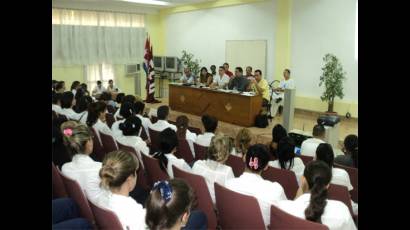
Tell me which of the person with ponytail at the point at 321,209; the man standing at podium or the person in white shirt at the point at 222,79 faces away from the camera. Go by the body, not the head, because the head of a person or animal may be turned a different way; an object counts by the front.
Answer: the person with ponytail

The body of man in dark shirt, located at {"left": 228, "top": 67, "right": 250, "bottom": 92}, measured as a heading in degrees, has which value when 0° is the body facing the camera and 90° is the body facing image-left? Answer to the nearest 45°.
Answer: approximately 45°

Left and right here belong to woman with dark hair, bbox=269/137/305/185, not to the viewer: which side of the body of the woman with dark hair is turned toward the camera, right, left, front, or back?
back

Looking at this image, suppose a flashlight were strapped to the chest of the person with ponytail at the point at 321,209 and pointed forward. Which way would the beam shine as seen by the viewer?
away from the camera

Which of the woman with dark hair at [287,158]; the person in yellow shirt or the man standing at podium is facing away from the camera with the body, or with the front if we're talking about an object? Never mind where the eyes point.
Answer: the woman with dark hair

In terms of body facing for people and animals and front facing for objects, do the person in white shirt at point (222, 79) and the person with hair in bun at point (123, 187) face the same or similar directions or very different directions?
very different directions

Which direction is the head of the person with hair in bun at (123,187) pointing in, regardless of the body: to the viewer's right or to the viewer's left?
to the viewer's right

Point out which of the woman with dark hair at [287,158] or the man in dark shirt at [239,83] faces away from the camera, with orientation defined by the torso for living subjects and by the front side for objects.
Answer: the woman with dark hair

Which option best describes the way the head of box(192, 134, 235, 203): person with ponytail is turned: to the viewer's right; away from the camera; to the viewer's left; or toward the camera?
away from the camera

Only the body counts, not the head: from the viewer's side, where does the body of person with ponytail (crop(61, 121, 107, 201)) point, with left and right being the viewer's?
facing away from the viewer and to the right of the viewer

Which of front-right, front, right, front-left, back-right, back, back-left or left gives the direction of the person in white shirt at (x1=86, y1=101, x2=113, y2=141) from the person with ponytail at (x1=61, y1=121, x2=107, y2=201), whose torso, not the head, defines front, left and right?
front-left

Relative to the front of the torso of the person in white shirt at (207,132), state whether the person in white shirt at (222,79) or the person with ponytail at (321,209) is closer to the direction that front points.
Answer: the person in white shirt

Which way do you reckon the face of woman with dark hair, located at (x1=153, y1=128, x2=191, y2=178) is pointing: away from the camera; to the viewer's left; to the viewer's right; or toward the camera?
away from the camera
